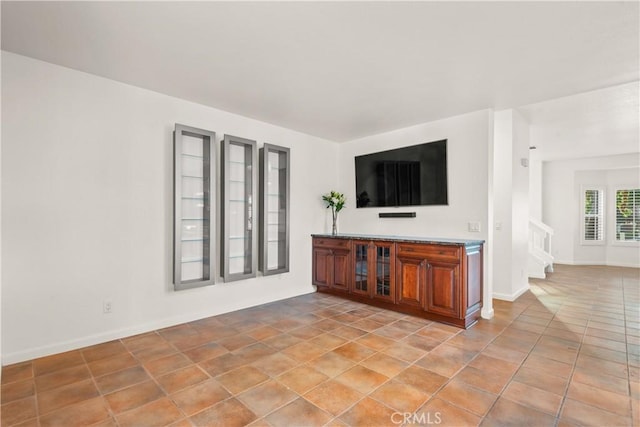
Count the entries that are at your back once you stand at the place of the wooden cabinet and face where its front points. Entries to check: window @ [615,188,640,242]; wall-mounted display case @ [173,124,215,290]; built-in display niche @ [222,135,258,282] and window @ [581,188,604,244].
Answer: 2

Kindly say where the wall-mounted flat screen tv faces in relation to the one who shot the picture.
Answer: facing the viewer and to the left of the viewer

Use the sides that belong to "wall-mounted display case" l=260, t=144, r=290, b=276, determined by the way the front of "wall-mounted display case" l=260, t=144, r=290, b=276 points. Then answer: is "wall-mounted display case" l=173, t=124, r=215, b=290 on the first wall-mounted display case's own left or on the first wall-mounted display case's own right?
on the first wall-mounted display case's own right

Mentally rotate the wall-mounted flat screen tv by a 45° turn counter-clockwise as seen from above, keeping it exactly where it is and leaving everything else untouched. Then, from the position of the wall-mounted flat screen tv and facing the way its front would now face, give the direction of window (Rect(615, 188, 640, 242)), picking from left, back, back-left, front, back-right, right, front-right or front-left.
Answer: back-left

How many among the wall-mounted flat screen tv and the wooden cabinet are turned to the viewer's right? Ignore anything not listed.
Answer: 0

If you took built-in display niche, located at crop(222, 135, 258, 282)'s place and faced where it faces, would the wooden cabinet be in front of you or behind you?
in front

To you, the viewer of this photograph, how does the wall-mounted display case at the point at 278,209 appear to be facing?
facing the viewer and to the right of the viewer

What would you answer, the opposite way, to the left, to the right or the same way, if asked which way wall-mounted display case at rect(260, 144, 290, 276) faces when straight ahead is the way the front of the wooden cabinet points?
to the left

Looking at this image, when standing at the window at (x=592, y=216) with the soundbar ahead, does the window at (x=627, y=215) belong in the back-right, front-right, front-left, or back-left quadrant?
back-left

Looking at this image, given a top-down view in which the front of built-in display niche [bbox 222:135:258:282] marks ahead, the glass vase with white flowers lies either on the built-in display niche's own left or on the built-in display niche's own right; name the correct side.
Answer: on the built-in display niche's own left

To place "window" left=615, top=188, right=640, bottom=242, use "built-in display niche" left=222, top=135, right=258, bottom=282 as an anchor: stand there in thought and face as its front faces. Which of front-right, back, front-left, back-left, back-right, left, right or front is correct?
front-left

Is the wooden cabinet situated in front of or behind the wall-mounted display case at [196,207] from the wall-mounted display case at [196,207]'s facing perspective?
in front

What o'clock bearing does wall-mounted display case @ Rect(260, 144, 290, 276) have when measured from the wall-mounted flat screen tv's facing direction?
The wall-mounted display case is roughly at 1 o'clock from the wall-mounted flat screen tv.

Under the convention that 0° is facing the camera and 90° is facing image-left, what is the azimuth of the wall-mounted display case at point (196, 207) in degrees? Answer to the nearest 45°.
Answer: approximately 315°

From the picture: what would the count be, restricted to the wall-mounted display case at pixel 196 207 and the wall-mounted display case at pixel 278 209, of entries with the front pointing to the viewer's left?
0

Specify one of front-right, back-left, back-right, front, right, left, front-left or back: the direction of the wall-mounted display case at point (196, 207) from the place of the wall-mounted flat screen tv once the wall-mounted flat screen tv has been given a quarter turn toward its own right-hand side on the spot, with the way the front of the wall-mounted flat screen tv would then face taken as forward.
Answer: left

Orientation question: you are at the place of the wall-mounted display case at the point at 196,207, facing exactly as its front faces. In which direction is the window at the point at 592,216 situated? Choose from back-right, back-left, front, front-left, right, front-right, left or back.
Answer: front-left

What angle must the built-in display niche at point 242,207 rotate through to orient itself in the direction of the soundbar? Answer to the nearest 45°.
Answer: approximately 45° to its left
